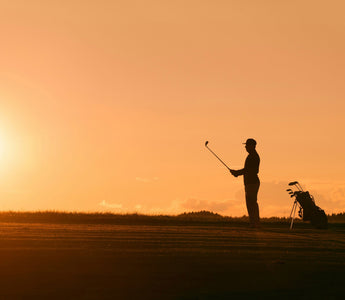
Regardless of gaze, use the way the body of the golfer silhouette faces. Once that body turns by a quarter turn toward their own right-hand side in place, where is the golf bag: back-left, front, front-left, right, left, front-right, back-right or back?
front-right

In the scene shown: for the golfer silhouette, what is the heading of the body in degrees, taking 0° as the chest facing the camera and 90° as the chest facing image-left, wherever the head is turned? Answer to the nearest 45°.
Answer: approximately 90°
